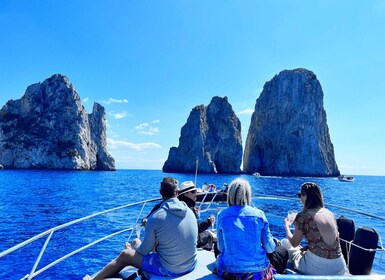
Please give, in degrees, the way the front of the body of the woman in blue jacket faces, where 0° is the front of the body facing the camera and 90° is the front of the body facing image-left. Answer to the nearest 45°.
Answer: approximately 180°

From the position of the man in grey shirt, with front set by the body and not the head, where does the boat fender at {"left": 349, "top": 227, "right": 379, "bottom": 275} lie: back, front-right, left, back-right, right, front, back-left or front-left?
back-right

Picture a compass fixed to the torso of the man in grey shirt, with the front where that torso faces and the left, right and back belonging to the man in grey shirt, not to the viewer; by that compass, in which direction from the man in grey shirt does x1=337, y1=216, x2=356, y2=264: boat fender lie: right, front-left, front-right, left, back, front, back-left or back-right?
back-right

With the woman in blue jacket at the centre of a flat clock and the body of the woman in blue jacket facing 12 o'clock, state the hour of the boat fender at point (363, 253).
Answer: The boat fender is roughly at 2 o'clock from the woman in blue jacket.

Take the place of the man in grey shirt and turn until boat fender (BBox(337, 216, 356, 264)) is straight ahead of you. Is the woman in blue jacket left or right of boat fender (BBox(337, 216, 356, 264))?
right

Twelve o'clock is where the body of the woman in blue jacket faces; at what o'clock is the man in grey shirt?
The man in grey shirt is roughly at 9 o'clock from the woman in blue jacket.

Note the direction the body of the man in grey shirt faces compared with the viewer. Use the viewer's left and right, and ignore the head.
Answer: facing away from the viewer and to the left of the viewer

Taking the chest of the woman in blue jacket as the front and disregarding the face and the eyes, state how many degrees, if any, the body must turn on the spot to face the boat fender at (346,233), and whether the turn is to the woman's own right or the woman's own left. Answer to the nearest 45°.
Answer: approximately 45° to the woman's own right

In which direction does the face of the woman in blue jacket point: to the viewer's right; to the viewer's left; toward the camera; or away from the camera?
away from the camera

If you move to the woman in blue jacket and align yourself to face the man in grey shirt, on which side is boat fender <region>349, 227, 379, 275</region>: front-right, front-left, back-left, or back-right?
back-right
